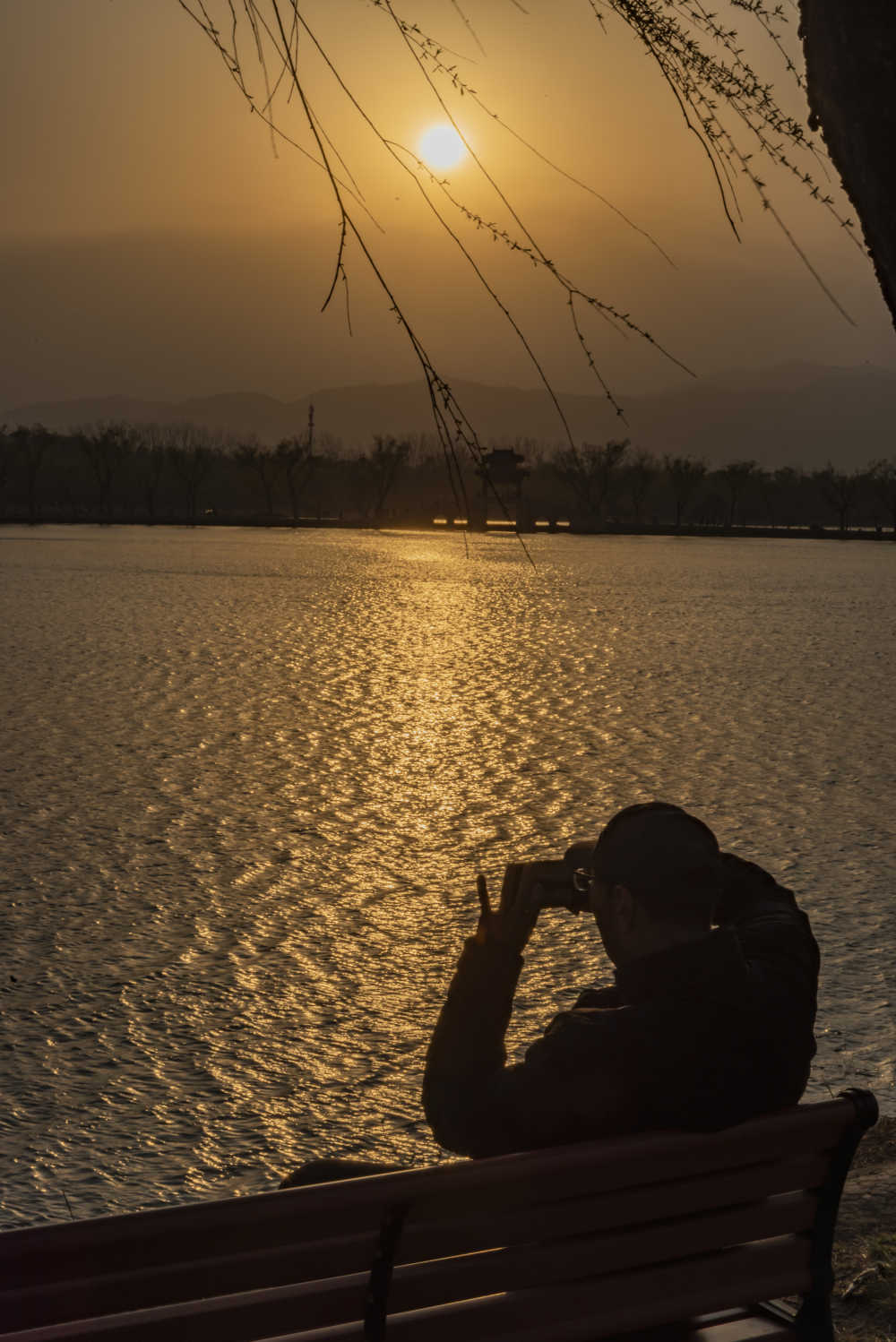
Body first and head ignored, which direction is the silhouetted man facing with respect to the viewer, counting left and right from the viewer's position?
facing away from the viewer and to the left of the viewer
